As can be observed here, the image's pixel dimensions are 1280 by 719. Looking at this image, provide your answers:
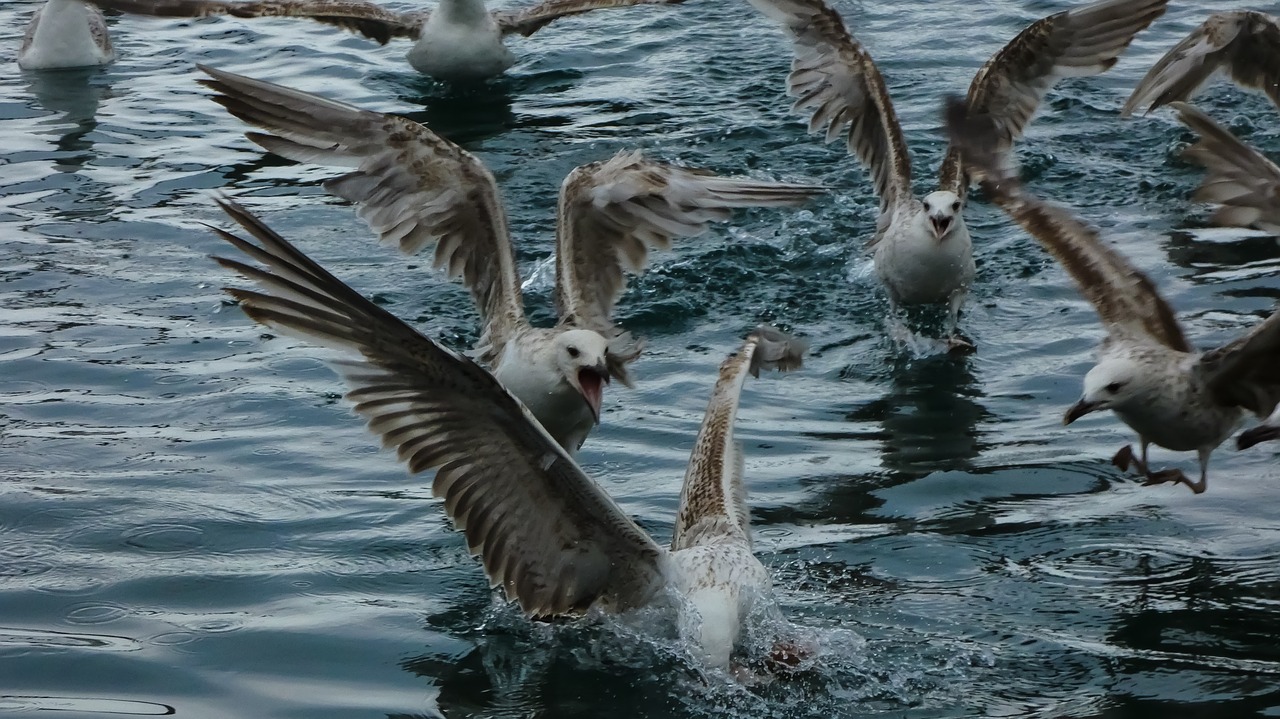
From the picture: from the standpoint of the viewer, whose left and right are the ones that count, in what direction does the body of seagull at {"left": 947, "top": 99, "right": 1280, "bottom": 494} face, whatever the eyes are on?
facing the viewer and to the left of the viewer

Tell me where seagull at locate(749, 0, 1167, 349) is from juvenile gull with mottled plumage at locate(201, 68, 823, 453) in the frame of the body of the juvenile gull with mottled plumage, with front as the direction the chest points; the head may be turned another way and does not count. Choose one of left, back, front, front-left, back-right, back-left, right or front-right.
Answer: left

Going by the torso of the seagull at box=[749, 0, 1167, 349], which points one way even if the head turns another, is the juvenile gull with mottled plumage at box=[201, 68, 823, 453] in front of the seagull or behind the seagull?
in front

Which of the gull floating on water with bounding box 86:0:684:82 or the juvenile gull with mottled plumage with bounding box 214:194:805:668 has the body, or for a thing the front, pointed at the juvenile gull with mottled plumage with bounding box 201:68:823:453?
the gull floating on water

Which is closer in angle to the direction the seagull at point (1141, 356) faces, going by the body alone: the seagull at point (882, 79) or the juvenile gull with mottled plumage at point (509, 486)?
the juvenile gull with mottled plumage

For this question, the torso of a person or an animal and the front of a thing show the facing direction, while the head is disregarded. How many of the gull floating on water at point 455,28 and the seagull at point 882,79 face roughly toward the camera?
2

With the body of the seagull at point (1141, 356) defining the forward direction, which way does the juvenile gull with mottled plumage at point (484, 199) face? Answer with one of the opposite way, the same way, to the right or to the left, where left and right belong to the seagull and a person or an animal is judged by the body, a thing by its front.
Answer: to the left

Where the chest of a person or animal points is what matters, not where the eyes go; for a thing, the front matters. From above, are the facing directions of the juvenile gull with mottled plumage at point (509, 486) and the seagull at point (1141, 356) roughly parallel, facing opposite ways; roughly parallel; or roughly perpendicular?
roughly perpendicular

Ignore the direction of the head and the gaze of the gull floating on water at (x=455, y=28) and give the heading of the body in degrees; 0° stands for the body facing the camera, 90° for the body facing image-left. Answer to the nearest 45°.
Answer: approximately 0°

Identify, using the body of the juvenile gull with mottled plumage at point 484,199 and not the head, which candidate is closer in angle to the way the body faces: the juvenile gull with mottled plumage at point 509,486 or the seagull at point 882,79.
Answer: the juvenile gull with mottled plumage

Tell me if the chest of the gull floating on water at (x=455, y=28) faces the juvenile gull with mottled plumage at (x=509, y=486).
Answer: yes

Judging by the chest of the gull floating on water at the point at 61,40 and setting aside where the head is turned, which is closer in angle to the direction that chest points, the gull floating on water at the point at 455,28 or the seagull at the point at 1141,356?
the seagull

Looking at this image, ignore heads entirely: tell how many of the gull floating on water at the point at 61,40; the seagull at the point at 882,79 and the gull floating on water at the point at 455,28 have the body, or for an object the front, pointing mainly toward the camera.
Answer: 3
